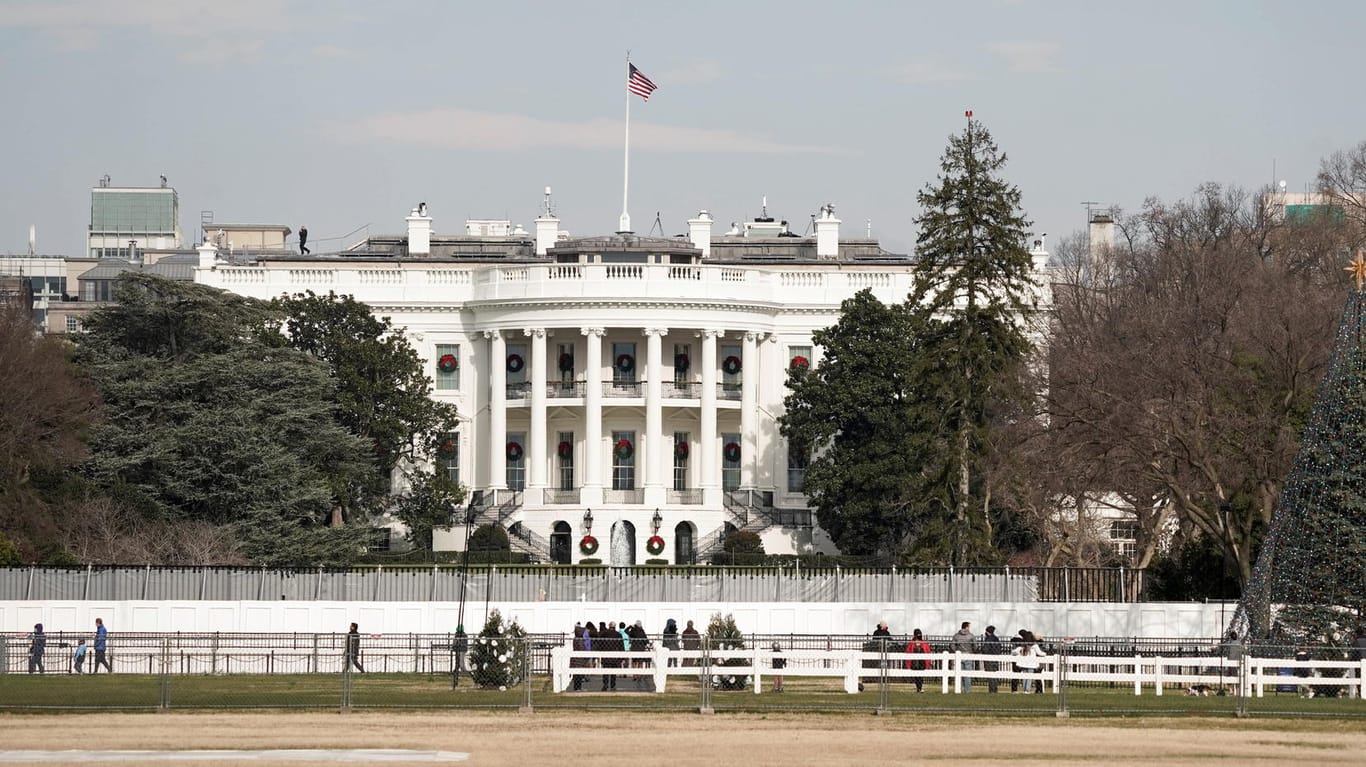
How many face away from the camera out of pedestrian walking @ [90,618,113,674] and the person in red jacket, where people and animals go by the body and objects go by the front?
1

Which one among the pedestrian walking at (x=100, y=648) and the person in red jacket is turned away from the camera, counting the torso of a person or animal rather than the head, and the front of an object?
the person in red jacket

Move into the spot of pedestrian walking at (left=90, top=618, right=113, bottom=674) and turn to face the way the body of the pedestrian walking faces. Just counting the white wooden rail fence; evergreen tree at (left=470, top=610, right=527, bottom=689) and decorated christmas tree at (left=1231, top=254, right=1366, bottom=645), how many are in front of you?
0

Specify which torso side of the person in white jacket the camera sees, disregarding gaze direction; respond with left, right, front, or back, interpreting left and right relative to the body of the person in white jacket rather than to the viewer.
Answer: back

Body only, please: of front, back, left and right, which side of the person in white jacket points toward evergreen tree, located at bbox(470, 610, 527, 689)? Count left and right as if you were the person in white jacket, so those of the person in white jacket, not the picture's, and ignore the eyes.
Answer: left

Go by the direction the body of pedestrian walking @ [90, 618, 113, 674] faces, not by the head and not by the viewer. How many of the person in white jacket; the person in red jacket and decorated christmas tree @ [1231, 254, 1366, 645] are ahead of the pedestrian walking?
0

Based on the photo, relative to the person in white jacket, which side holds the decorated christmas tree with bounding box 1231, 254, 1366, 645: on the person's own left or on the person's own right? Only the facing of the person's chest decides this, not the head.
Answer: on the person's own right

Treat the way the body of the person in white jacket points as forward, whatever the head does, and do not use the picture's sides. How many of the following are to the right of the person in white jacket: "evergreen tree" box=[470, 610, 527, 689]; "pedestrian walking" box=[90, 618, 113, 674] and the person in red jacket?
0

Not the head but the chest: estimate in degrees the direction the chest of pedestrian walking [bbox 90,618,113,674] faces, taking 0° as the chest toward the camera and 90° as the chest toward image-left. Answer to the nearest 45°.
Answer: approximately 90°

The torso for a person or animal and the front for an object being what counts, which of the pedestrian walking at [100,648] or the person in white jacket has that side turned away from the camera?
the person in white jacket

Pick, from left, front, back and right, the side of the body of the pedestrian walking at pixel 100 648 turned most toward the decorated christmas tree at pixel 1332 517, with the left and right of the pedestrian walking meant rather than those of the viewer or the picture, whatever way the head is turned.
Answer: back

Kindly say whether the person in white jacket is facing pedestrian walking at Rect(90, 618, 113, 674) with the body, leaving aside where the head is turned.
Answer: no

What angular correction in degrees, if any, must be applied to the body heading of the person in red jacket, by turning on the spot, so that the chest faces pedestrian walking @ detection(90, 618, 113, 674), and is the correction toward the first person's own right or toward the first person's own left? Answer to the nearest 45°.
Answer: approximately 90° to the first person's own left

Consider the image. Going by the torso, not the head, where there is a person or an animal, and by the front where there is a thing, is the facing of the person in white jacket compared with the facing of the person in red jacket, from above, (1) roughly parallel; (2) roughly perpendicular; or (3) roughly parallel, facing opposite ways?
roughly parallel

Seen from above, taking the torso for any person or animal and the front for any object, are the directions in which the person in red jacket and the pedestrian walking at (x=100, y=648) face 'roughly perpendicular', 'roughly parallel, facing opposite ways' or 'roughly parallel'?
roughly perpendicular

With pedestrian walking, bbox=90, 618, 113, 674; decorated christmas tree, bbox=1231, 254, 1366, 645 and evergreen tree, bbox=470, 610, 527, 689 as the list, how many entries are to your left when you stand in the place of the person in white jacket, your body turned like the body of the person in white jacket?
2
